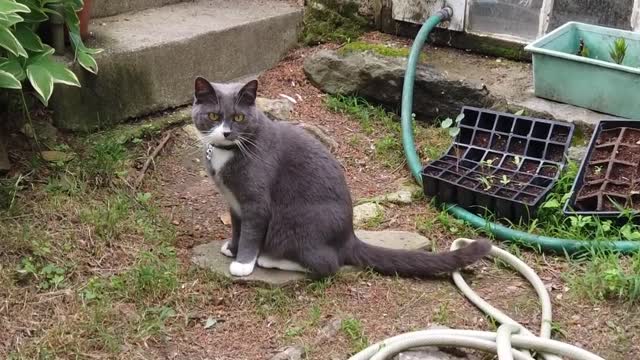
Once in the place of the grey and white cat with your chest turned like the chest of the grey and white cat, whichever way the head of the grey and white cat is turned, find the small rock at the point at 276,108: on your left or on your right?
on your right

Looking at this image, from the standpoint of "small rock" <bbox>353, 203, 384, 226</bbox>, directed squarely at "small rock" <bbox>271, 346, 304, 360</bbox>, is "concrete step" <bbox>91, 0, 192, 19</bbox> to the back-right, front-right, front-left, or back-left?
back-right

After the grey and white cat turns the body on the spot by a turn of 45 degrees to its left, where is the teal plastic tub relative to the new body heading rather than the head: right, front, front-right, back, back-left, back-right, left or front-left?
back

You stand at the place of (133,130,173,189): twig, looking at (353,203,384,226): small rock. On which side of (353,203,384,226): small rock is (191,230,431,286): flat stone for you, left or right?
right

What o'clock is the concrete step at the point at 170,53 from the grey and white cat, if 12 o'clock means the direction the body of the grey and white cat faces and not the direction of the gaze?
The concrete step is roughly at 2 o'clock from the grey and white cat.

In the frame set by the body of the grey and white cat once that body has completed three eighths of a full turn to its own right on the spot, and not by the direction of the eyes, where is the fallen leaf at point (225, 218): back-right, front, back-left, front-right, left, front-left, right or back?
left

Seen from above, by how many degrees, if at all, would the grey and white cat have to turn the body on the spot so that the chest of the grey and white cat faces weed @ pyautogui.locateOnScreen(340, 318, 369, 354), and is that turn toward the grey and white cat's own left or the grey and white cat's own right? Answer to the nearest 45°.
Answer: approximately 135° to the grey and white cat's own left

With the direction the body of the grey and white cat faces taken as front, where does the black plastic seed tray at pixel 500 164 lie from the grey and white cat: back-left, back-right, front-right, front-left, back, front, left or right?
back-right

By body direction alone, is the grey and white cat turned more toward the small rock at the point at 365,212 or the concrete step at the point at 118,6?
the concrete step

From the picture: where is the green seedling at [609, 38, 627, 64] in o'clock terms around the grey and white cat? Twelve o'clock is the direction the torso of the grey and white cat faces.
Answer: The green seedling is roughly at 5 o'clock from the grey and white cat.

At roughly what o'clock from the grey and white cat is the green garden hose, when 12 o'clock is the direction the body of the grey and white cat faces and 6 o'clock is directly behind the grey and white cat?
The green garden hose is roughly at 5 o'clock from the grey and white cat.

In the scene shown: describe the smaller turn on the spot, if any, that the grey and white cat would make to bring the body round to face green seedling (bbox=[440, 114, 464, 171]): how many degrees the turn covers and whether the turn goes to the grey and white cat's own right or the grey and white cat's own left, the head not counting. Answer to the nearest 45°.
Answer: approximately 135° to the grey and white cat's own right

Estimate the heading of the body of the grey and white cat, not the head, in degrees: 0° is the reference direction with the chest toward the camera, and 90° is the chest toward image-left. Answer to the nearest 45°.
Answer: approximately 90°

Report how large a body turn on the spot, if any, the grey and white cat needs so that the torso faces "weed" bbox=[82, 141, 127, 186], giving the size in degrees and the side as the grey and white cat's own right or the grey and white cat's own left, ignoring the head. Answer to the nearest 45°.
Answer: approximately 45° to the grey and white cat's own right

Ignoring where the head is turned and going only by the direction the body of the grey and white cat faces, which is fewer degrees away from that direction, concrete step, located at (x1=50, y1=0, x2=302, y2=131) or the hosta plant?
the hosta plant

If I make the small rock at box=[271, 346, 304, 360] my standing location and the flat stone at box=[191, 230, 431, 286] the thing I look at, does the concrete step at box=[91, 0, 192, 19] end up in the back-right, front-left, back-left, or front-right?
front-left
